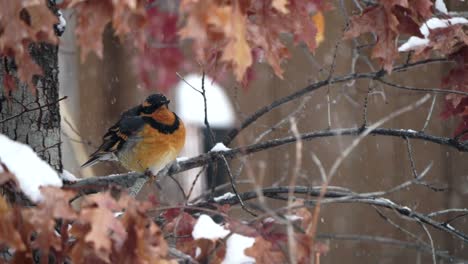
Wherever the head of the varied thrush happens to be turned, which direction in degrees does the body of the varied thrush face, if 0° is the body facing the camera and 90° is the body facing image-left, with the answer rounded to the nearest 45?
approximately 315°

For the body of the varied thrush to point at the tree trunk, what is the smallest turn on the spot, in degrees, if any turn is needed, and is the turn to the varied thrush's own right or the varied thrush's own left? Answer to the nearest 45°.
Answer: approximately 90° to the varied thrush's own right

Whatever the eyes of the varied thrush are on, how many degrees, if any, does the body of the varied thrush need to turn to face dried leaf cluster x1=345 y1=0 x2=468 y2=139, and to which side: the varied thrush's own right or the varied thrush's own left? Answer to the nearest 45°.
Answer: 0° — it already faces it
